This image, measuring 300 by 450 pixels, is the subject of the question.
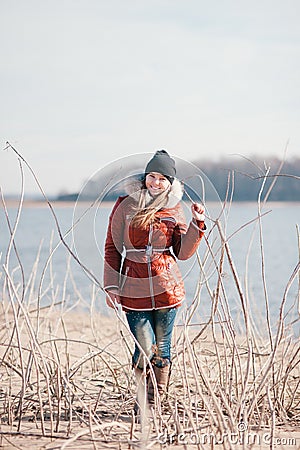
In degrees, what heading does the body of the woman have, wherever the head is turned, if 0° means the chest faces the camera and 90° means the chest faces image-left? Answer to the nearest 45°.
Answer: approximately 0°
